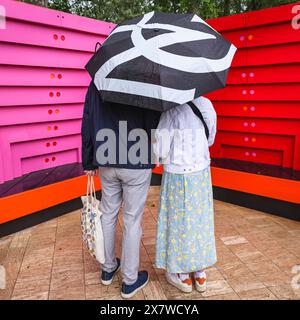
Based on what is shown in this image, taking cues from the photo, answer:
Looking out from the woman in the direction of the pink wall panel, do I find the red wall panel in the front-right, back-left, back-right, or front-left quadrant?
front-right

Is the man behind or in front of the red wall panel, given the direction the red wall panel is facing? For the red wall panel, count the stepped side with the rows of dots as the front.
in front

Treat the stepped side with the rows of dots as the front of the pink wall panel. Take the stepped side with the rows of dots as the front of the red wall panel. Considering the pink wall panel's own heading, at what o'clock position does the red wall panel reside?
The red wall panel is roughly at 11 o'clock from the pink wall panel.

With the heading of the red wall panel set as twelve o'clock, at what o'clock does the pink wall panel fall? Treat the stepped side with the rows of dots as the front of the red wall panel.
The pink wall panel is roughly at 1 o'clock from the red wall panel.

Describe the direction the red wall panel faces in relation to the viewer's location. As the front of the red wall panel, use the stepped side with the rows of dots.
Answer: facing the viewer and to the left of the viewer

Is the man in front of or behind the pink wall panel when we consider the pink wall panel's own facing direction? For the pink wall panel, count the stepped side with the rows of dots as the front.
in front

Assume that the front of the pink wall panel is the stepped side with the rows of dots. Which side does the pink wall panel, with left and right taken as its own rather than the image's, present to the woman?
front

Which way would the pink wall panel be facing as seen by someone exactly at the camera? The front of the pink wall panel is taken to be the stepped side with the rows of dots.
facing the viewer and to the right of the viewer

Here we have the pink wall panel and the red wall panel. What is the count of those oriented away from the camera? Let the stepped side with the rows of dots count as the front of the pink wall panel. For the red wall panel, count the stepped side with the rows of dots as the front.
0
